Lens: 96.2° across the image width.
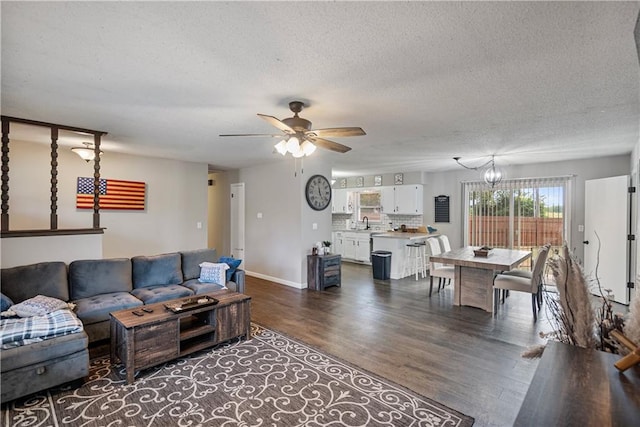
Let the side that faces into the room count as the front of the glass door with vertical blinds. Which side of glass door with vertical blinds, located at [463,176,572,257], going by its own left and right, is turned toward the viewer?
front

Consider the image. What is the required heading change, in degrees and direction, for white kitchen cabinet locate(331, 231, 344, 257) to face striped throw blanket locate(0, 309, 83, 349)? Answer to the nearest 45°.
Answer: approximately 45° to its right

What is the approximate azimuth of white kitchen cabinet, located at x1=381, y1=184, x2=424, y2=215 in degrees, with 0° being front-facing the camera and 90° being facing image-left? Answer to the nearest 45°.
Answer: approximately 0°

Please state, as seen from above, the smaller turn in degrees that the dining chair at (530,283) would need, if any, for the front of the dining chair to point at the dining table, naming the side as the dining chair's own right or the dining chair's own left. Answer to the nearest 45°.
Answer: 0° — it already faces it

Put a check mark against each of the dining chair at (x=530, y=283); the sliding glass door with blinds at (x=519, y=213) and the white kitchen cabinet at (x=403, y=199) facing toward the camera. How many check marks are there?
2

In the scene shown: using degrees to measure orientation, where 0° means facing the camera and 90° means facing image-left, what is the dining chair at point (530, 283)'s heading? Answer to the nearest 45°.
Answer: approximately 90°

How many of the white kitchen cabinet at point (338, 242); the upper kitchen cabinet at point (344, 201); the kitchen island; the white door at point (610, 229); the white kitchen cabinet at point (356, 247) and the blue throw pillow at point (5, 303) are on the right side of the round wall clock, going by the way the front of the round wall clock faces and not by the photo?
1

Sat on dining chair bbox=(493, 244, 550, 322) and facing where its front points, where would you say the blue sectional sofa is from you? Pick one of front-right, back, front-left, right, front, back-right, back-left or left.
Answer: front-left

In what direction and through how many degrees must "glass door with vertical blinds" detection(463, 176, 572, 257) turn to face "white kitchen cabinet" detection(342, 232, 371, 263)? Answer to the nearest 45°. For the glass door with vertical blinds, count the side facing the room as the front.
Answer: approximately 90° to its right

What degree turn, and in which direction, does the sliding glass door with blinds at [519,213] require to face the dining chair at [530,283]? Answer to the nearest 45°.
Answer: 0° — it already faces it

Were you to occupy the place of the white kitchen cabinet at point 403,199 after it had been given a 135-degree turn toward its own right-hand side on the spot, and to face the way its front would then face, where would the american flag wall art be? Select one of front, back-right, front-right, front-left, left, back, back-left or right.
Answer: left

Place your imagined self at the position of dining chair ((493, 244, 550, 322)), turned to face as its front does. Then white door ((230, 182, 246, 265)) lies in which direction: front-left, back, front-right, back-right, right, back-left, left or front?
front

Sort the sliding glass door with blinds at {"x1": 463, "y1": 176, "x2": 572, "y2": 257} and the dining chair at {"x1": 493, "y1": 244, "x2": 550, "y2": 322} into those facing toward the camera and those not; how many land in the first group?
1

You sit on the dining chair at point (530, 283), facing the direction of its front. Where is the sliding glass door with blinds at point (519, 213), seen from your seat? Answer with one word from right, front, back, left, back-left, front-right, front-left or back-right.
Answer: right

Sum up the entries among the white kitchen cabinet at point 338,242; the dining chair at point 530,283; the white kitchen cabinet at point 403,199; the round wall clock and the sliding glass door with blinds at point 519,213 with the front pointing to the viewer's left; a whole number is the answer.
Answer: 1

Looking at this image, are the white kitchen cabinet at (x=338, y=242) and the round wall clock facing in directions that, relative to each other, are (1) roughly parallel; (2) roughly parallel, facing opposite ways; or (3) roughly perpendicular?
roughly parallel
